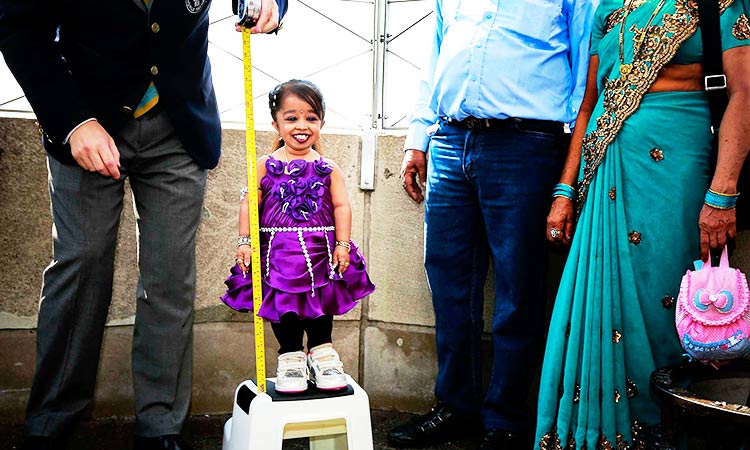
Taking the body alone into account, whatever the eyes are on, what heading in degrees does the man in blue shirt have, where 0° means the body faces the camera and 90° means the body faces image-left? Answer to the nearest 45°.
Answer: approximately 45°

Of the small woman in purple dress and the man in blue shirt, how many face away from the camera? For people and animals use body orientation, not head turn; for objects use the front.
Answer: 0

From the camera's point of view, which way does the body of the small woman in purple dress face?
toward the camera

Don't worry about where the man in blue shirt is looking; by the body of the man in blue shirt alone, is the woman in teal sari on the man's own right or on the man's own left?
on the man's own left

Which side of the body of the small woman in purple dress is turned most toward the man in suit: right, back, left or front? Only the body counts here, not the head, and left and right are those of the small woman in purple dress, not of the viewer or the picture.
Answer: right

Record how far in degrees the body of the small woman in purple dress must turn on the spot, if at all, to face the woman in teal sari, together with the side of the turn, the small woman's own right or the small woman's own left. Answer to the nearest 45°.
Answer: approximately 90° to the small woman's own left

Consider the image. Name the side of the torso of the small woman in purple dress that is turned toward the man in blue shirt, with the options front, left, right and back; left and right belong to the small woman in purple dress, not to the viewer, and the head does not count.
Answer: left
